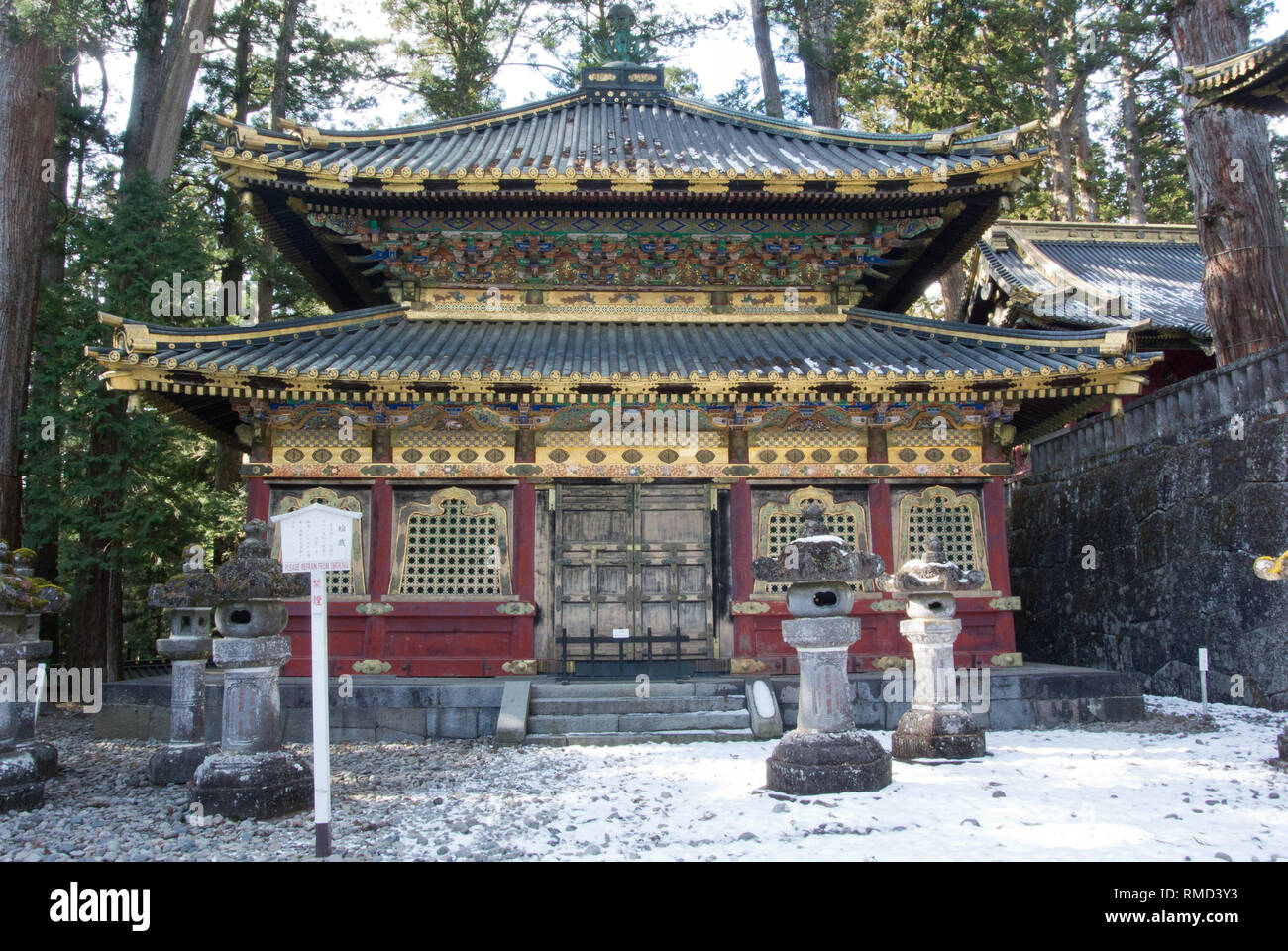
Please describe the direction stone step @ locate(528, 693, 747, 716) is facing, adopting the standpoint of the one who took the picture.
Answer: facing the viewer

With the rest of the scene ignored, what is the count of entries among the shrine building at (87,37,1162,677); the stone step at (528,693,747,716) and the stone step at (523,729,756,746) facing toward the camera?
3

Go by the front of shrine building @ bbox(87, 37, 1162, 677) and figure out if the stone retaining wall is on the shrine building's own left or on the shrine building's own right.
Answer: on the shrine building's own left

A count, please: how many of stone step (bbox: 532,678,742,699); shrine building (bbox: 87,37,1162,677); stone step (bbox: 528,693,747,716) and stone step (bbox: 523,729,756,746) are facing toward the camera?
4

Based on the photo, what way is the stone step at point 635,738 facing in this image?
toward the camera

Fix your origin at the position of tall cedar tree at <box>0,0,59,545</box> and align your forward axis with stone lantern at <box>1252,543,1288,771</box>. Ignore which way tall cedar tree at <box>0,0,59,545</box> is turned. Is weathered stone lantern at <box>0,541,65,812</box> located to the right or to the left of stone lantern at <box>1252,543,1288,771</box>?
right

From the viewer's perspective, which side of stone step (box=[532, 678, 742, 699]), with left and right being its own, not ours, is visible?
front

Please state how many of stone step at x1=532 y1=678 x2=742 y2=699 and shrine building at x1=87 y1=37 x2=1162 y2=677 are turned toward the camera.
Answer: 2

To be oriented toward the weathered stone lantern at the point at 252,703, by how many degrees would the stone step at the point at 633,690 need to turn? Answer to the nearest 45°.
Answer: approximately 45° to its right

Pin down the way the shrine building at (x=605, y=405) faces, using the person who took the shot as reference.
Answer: facing the viewer
